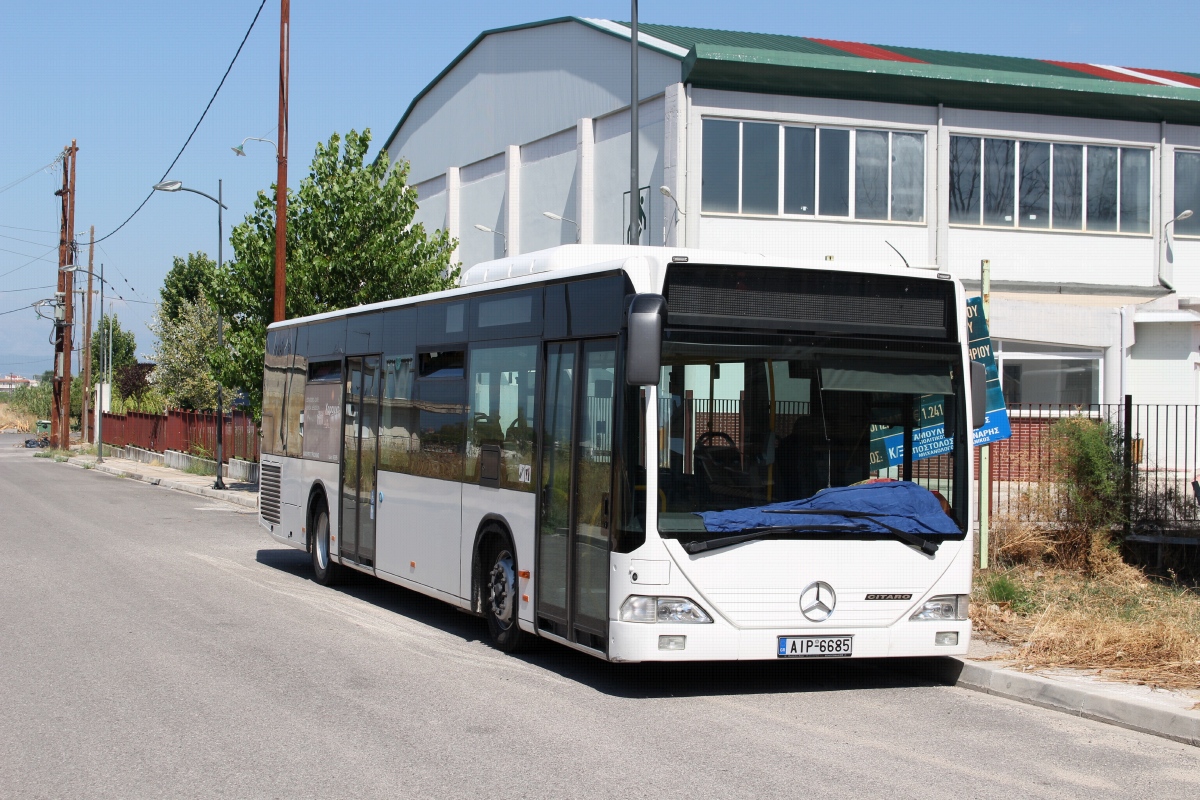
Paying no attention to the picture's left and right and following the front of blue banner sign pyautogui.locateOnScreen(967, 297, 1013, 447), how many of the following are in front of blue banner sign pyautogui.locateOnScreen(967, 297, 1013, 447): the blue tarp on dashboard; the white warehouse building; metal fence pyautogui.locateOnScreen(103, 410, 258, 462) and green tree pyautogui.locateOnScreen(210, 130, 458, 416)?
1

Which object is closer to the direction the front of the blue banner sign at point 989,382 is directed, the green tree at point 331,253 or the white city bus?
the white city bus

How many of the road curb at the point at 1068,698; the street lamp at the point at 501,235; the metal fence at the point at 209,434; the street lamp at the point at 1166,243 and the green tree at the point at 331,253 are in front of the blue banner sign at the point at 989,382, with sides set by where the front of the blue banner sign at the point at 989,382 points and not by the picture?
1

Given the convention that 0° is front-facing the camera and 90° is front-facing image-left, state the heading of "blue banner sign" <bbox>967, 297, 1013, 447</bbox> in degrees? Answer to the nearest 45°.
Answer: approximately 0°

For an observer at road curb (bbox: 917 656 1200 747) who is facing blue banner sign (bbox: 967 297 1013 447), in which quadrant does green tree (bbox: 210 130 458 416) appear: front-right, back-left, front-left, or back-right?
front-left

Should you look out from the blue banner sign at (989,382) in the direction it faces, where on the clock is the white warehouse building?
The white warehouse building is roughly at 6 o'clock from the blue banner sign.

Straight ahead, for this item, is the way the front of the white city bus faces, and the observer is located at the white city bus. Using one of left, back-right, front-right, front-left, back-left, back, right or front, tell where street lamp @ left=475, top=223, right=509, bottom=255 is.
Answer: back-left

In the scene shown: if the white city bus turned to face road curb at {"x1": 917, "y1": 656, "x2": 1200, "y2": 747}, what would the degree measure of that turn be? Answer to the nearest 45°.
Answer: approximately 45° to its left

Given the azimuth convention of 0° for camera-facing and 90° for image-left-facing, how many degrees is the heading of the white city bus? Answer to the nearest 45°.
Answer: approximately 315°

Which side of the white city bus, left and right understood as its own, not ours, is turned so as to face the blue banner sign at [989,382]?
left

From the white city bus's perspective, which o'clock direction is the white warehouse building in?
The white warehouse building is roughly at 8 o'clock from the white city bus.

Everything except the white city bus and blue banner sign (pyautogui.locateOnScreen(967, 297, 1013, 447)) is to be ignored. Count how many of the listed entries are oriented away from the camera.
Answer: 0

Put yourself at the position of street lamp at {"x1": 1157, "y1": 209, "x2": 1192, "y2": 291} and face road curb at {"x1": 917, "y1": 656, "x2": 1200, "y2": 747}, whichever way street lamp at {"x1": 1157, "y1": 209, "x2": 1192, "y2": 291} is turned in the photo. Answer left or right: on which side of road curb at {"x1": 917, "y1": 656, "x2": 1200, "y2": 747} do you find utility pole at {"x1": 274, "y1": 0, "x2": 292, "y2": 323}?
right
